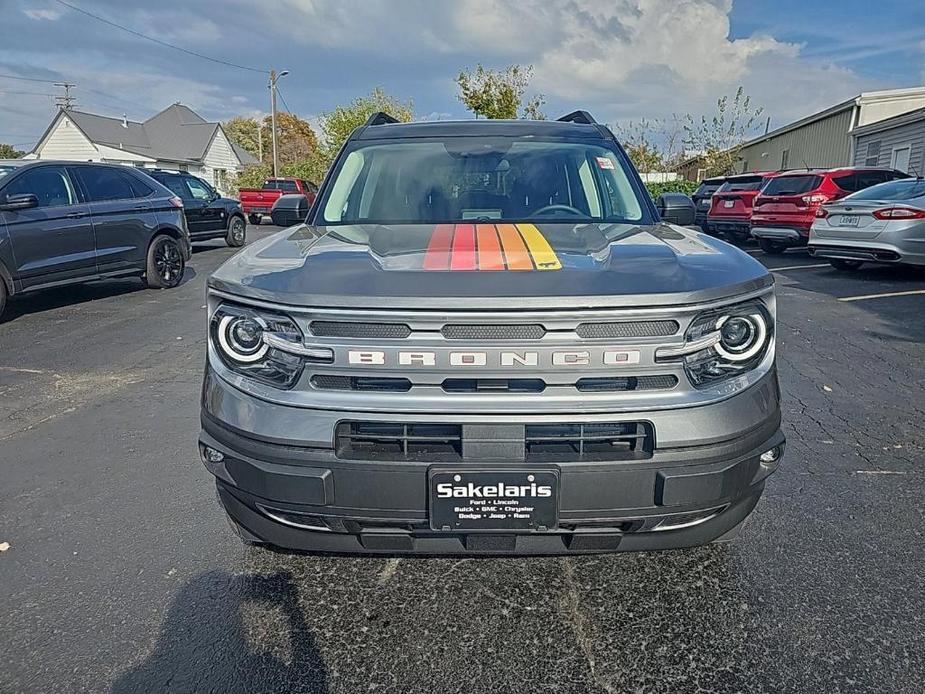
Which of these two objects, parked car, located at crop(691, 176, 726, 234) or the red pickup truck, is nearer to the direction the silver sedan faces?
the parked car

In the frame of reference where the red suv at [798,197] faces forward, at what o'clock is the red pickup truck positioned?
The red pickup truck is roughly at 8 o'clock from the red suv.

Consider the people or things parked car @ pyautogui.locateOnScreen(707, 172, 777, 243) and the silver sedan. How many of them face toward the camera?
0

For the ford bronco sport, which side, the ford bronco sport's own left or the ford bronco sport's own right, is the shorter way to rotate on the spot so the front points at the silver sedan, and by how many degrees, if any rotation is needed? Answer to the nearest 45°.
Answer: approximately 135° to the ford bronco sport's own left

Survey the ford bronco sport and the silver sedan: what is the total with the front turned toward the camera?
1

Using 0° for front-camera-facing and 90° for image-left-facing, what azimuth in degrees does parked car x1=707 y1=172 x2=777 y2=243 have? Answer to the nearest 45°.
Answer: approximately 225°

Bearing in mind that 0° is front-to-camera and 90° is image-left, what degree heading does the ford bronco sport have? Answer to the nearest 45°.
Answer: approximately 0°

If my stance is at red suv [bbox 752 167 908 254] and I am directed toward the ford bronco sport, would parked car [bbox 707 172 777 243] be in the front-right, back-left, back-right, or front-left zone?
back-right

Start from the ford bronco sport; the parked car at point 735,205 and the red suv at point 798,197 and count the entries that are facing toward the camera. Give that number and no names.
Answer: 1
